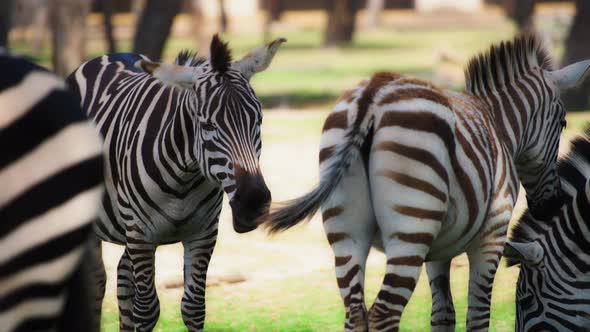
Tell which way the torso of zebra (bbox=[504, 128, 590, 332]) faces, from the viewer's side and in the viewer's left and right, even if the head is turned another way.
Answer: facing to the left of the viewer

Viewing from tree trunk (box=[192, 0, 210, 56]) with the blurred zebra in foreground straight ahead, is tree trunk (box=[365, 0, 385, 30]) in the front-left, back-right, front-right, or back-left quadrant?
back-left

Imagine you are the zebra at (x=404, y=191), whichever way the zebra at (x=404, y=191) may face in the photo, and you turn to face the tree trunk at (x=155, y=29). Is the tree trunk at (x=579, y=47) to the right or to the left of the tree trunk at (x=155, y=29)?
right

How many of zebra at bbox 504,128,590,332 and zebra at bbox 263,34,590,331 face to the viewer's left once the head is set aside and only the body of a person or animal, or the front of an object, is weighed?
1

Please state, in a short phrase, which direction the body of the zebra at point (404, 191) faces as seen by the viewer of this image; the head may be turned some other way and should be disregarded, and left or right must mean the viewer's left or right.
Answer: facing away from the viewer and to the right of the viewer
